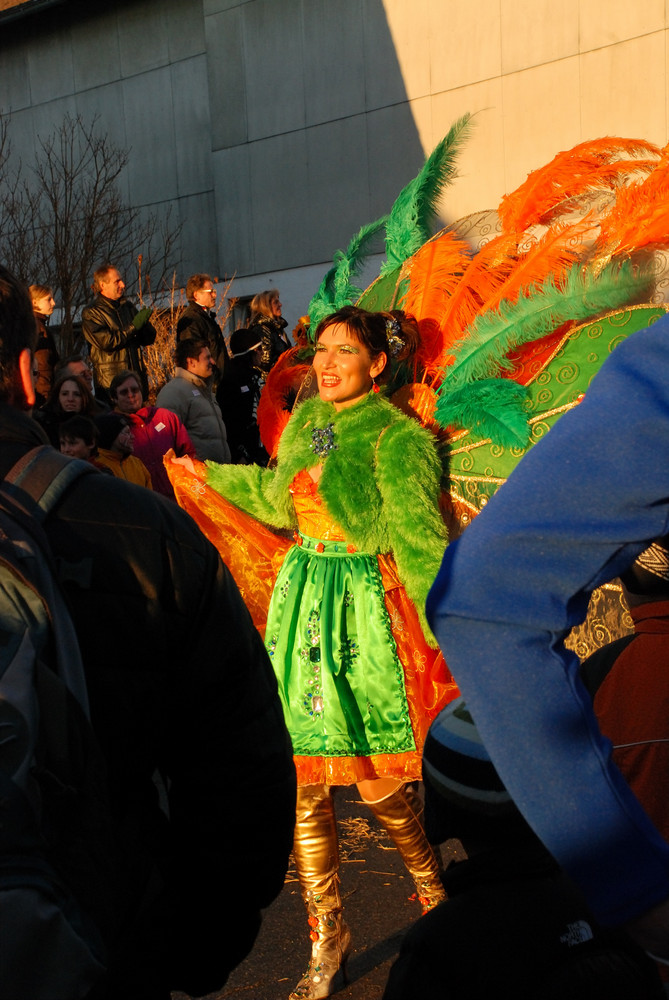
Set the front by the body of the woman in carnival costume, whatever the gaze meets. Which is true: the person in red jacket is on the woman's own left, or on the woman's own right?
on the woman's own right

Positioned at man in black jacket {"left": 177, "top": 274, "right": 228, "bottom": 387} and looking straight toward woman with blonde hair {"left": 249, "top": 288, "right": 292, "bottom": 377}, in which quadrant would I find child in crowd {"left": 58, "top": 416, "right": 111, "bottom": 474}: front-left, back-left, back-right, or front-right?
back-right

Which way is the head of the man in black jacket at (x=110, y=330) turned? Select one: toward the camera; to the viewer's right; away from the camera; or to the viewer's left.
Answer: to the viewer's right

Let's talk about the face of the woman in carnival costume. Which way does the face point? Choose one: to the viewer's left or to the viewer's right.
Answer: to the viewer's left

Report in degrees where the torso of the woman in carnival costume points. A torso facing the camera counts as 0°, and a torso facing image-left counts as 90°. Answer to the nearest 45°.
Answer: approximately 45°

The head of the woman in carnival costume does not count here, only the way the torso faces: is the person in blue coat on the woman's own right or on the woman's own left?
on the woman's own left

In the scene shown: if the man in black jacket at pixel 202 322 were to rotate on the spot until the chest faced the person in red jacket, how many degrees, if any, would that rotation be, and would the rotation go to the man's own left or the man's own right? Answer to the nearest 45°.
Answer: approximately 90° to the man's own right

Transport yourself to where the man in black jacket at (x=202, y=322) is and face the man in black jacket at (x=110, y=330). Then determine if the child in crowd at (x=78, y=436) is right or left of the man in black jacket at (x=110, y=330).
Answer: left

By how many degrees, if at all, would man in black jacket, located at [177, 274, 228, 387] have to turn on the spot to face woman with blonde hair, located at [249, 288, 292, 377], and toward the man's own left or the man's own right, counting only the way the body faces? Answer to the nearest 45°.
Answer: approximately 45° to the man's own left
